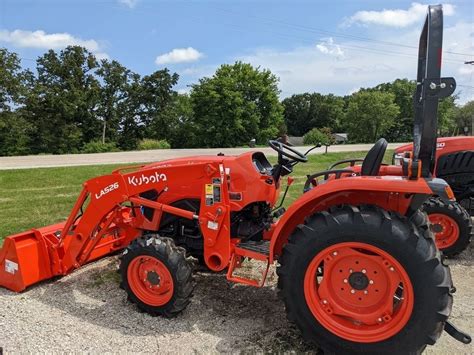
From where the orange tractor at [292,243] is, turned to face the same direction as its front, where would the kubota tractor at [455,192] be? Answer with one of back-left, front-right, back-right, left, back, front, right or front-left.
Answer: back-right

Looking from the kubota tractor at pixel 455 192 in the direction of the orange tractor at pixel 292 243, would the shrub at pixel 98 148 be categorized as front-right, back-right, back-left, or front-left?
back-right

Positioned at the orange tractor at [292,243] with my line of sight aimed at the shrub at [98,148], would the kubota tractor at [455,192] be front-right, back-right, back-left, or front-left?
front-right

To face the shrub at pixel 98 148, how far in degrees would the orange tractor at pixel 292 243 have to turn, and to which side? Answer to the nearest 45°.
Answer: approximately 90° to its right

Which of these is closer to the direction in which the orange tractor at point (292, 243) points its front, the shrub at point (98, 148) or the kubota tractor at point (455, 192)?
the shrub

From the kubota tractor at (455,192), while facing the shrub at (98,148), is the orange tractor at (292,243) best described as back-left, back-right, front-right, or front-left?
back-left

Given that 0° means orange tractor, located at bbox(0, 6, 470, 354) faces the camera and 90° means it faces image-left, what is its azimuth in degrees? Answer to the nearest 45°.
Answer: approximately 90°
